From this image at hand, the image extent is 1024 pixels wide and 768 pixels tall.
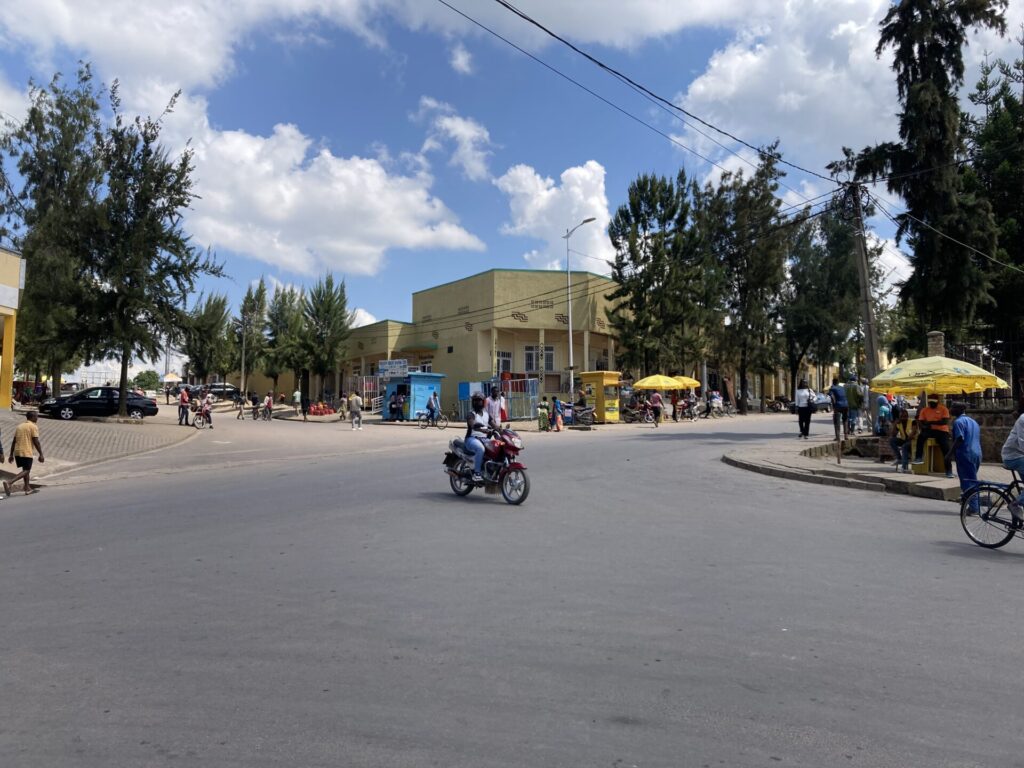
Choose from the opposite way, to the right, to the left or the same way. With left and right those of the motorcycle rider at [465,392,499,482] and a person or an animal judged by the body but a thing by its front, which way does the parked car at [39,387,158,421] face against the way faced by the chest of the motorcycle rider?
to the right

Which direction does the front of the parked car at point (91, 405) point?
to the viewer's left

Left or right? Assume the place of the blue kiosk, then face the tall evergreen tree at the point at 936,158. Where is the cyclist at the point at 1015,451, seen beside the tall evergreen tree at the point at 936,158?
right

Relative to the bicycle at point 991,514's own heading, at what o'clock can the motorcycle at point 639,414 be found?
The motorcycle is roughly at 8 o'clock from the bicycle.

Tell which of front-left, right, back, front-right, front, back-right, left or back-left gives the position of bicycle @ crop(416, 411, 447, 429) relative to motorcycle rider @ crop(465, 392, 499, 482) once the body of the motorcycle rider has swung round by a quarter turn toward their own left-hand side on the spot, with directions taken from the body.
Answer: front-left

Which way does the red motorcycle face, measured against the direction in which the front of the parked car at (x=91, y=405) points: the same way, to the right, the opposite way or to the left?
to the left

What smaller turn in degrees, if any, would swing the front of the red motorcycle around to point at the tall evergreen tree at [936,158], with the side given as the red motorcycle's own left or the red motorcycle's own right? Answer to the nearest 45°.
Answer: approximately 90° to the red motorcycle's own left

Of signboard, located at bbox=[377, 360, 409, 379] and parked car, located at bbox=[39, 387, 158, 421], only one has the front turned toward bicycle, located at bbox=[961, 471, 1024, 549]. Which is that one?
the signboard

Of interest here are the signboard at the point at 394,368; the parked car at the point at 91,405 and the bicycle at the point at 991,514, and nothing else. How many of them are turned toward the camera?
1

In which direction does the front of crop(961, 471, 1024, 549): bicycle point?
to the viewer's right
